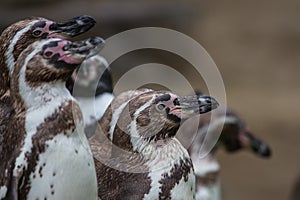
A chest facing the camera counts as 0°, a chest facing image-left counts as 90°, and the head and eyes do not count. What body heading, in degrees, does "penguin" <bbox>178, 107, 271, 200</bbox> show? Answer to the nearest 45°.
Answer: approximately 270°

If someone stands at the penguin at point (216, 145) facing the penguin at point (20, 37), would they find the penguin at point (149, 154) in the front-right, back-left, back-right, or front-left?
front-left

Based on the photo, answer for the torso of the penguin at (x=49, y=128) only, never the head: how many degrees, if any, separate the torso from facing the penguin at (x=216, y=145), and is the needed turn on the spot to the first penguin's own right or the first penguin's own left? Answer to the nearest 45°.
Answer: approximately 90° to the first penguin's own left

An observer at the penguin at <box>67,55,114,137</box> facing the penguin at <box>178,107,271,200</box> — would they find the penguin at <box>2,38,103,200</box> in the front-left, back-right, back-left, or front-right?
back-right

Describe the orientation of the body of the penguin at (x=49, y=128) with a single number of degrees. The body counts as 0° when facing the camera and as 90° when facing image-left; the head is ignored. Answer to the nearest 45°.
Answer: approximately 315°

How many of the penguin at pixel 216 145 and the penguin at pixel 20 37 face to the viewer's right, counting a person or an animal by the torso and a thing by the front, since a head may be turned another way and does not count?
2

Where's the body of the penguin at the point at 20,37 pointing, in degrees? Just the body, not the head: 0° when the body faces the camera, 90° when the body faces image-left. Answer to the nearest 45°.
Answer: approximately 270°

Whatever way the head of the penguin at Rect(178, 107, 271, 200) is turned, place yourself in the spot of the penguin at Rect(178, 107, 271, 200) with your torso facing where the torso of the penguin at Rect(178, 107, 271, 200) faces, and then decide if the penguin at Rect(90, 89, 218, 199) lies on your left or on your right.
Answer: on your right
